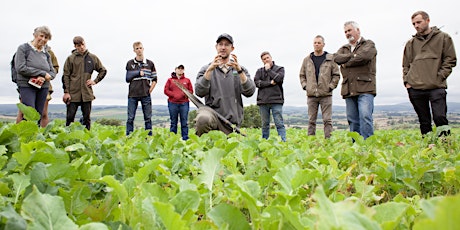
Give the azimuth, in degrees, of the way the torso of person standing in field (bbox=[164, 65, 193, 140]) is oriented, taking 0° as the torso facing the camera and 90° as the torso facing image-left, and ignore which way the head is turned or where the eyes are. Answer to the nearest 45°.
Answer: approximately 0°

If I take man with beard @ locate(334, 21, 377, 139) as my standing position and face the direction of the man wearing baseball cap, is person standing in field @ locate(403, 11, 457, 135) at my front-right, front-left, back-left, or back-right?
back-left

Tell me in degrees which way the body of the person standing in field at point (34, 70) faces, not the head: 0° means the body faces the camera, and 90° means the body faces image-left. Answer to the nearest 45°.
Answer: approximately 315°

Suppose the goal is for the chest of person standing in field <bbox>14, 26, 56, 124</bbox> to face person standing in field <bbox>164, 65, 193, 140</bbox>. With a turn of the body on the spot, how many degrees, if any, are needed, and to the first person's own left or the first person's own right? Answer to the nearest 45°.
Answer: approximately 90° to the first person's own left

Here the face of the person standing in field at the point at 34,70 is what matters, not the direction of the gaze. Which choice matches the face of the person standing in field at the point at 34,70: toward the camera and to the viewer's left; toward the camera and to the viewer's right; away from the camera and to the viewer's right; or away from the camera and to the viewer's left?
toward the camera and to the viewer's right

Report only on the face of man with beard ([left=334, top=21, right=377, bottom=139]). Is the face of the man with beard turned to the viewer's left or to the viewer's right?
to the viewer's left

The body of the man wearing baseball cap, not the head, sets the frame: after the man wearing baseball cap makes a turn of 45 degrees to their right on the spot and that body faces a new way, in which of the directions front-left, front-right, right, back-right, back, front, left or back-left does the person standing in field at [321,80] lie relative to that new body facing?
back

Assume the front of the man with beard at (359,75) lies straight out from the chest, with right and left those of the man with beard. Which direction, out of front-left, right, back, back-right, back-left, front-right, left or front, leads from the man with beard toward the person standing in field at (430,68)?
back-left

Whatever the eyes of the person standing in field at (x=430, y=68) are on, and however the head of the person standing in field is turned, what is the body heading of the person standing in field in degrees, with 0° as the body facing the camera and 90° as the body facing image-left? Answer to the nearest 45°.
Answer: approximately 45°

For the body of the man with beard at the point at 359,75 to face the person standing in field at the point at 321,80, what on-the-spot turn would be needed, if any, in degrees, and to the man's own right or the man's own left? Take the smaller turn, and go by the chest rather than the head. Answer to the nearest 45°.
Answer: approximately 90° to the man's own right

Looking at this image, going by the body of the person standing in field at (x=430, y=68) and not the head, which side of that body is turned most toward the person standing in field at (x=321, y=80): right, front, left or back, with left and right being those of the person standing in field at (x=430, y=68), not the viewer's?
right

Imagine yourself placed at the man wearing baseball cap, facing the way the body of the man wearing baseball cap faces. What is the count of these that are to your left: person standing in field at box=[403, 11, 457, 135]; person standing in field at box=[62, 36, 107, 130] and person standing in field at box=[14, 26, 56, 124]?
1
